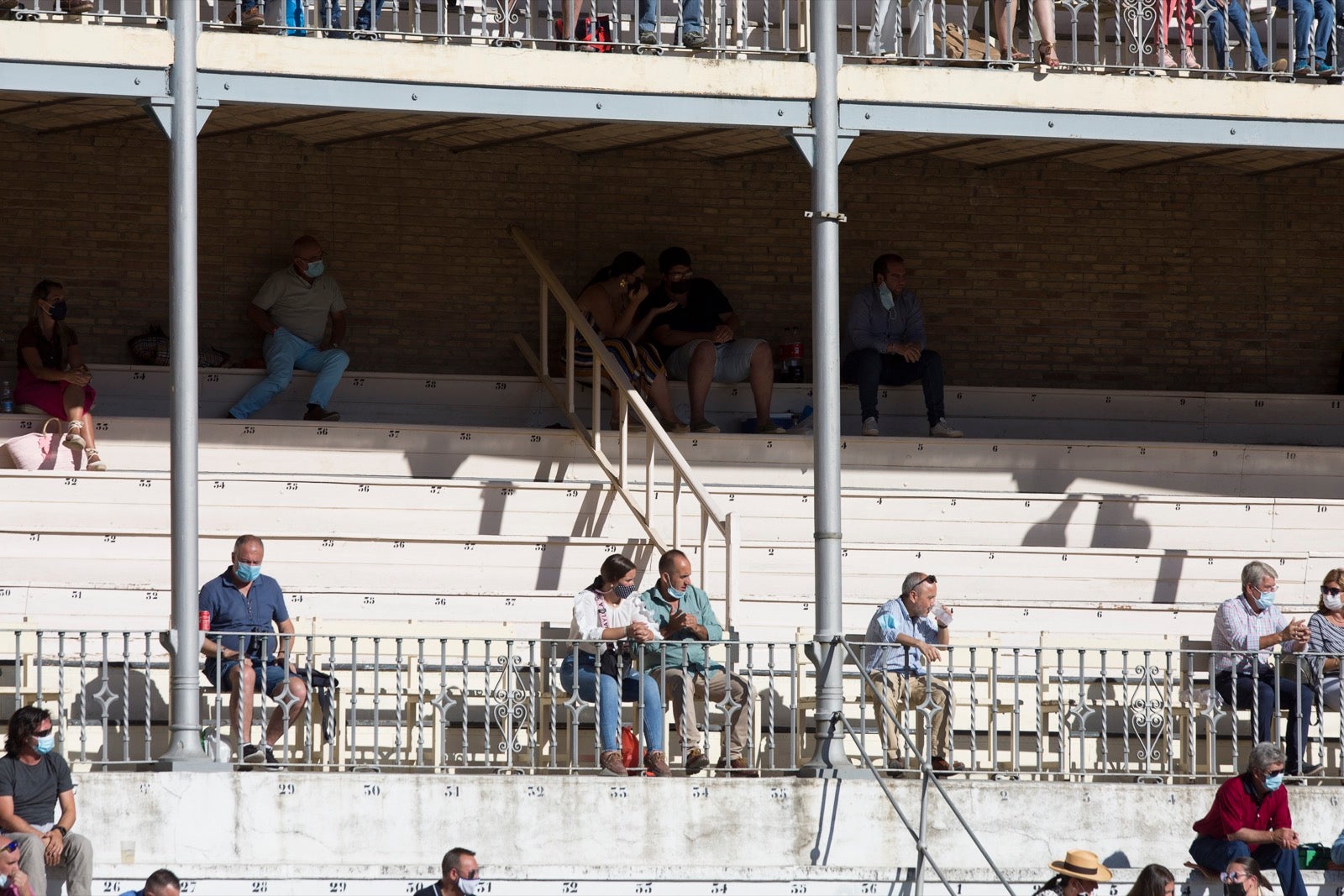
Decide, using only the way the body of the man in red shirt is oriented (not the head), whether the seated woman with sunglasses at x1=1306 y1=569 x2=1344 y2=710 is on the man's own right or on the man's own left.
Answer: on the man's own left

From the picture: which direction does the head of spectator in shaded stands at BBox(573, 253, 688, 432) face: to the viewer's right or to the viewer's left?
to the viewer's right

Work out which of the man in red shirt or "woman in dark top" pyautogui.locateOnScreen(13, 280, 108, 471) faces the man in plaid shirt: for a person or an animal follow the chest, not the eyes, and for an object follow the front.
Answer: the woman in dark top

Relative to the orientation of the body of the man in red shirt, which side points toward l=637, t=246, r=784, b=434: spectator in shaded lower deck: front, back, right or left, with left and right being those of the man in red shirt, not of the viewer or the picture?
back

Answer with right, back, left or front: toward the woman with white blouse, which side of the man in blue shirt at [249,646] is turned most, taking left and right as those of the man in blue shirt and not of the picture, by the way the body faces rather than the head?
left

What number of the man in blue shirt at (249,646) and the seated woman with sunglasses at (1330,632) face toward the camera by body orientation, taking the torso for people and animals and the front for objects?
2

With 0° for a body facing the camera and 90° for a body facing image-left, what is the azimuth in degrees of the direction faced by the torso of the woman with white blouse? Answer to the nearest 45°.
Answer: approximately 315°

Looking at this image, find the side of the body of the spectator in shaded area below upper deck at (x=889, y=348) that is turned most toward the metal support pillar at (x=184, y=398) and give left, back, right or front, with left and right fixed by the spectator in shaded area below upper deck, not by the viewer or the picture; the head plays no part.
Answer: right

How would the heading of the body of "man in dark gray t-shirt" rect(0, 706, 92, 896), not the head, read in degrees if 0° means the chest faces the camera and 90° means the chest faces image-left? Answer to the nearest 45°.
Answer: approximately 315°
